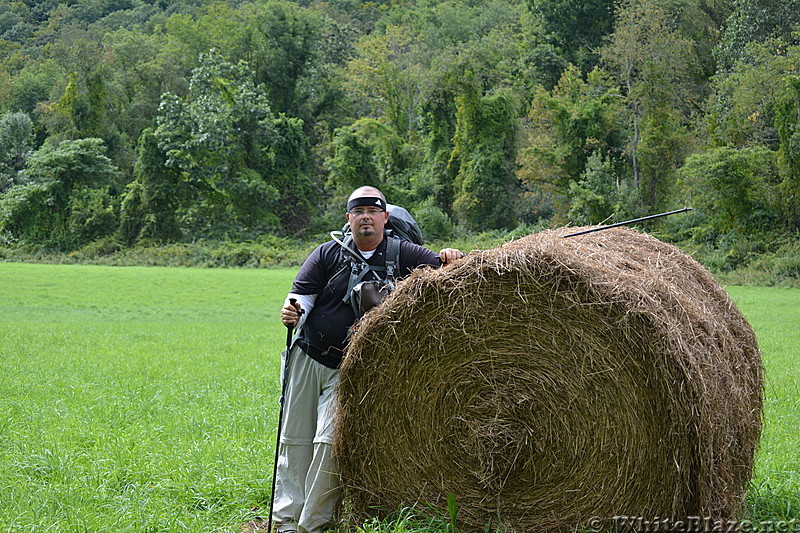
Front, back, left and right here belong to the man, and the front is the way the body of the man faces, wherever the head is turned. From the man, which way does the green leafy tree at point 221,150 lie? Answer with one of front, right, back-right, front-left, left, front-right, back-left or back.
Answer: back

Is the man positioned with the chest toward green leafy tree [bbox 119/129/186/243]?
no

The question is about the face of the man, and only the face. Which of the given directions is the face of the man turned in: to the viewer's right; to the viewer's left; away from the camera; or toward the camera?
toward the camera

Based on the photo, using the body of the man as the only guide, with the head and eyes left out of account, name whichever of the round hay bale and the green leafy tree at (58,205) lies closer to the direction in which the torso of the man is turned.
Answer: the round hay bale

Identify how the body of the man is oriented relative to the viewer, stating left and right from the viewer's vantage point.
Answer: facing the viewer

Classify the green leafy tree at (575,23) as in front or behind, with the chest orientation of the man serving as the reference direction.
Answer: behind

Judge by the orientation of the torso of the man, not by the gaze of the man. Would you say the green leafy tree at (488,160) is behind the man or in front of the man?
behind

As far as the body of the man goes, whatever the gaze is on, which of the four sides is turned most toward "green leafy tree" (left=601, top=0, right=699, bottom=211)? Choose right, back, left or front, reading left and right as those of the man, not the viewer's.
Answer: back

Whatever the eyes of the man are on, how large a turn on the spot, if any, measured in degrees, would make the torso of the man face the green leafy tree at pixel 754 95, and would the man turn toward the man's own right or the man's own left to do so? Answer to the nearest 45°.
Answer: approximately 135° to the man's own left

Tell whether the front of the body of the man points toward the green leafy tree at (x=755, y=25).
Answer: no

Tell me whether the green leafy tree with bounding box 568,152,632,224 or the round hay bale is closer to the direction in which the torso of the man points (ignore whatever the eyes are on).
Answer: the round hay bale

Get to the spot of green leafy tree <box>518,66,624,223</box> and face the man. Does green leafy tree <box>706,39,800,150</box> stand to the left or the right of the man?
left

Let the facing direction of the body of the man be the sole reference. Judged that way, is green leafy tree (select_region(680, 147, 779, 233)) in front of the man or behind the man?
behind

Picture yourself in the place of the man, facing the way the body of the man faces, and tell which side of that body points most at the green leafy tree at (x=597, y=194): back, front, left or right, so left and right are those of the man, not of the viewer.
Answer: back

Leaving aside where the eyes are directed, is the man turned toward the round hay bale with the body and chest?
no
